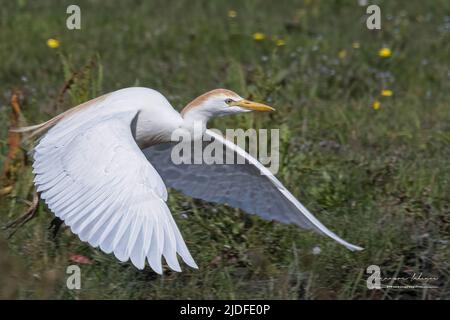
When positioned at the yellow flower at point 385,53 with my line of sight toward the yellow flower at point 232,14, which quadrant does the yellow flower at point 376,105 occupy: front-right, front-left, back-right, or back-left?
back-left

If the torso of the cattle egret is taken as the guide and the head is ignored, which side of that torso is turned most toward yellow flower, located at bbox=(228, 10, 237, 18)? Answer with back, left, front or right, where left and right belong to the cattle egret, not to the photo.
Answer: left

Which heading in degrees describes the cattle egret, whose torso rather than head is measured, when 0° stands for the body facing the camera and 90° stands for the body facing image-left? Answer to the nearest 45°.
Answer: approximately 270°

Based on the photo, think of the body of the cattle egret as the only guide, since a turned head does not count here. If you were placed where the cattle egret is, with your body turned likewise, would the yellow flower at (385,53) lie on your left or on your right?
on your left

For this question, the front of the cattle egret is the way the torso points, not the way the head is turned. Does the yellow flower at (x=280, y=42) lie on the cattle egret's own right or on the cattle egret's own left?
on the cattle egret's own left

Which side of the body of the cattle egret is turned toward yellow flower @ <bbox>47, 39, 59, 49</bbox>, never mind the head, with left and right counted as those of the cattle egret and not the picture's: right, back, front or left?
left

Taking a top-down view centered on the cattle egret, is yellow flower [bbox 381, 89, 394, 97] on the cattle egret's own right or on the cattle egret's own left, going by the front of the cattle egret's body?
on the cattle egret's own left

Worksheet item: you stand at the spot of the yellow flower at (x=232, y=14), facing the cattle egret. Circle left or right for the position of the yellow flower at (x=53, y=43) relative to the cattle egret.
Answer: right
